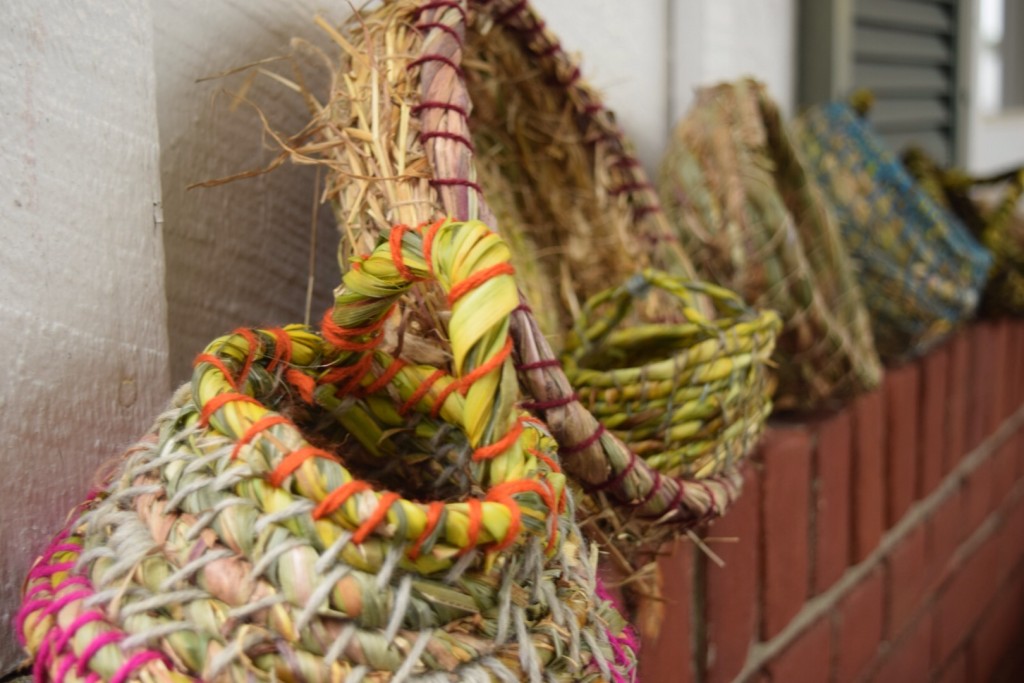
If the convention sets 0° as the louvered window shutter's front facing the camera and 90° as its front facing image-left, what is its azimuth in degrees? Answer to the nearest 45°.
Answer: approximately 315°

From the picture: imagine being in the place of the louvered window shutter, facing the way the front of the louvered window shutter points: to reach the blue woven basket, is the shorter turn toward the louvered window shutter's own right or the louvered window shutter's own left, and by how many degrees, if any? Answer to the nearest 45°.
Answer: approximately 45° to the louvered window shutter's own right

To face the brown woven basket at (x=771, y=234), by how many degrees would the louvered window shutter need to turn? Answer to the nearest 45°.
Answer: approximately 45° to its right

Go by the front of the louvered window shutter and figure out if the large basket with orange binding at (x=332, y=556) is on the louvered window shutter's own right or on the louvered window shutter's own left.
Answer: on the louvered window shutter's own right

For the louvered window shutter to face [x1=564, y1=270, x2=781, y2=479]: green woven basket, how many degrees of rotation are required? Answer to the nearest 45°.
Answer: approximately 45° to its right
